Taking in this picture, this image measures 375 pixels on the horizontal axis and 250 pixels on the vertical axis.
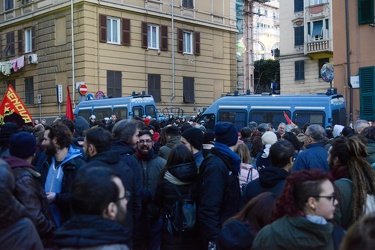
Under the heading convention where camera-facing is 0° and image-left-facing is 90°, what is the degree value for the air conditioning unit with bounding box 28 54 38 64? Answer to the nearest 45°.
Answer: approximately 45°

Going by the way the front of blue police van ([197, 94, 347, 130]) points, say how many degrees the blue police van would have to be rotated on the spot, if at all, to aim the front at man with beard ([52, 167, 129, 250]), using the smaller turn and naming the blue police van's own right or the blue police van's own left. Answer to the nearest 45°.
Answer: approximately 90° to the blue police van's own left

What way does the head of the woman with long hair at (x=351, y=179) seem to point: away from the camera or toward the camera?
away from the camera

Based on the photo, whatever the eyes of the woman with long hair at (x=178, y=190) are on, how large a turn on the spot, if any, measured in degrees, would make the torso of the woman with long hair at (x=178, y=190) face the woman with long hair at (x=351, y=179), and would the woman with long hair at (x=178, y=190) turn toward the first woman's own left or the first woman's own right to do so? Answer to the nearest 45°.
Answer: approximately 135° to the first woman's own right

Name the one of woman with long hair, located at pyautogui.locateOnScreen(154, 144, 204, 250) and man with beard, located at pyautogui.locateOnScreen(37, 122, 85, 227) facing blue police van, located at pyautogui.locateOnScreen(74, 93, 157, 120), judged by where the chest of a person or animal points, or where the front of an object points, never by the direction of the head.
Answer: the woman with long hair

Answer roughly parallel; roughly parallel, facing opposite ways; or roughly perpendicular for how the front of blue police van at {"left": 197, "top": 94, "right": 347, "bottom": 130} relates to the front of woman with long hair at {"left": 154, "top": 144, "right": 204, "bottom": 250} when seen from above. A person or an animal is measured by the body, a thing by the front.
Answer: roughly perpendicular

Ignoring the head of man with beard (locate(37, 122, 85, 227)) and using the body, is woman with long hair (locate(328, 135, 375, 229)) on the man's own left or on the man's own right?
on the man's own left

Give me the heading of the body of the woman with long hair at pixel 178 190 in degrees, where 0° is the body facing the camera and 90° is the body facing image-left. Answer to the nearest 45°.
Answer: approximately 180°
